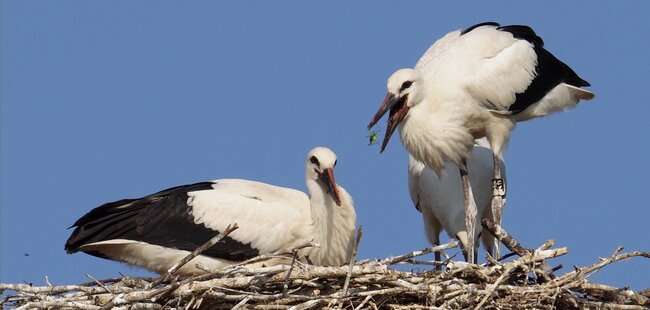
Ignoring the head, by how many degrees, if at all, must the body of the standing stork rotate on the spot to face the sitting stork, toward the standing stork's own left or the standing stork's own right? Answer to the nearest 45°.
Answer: approximately 45° to the standing stork's own right

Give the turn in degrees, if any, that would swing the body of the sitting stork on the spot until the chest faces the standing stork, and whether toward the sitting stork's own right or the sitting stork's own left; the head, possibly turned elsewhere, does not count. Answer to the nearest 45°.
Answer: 0° — it already faces it

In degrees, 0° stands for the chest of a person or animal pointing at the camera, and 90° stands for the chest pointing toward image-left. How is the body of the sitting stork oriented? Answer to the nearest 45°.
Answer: approximately 270°

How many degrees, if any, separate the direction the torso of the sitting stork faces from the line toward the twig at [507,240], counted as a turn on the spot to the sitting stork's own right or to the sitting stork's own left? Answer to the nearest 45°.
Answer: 0° — it already faces it

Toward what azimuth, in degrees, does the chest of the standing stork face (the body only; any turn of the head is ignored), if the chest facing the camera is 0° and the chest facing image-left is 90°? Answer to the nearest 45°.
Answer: approximately 45°
